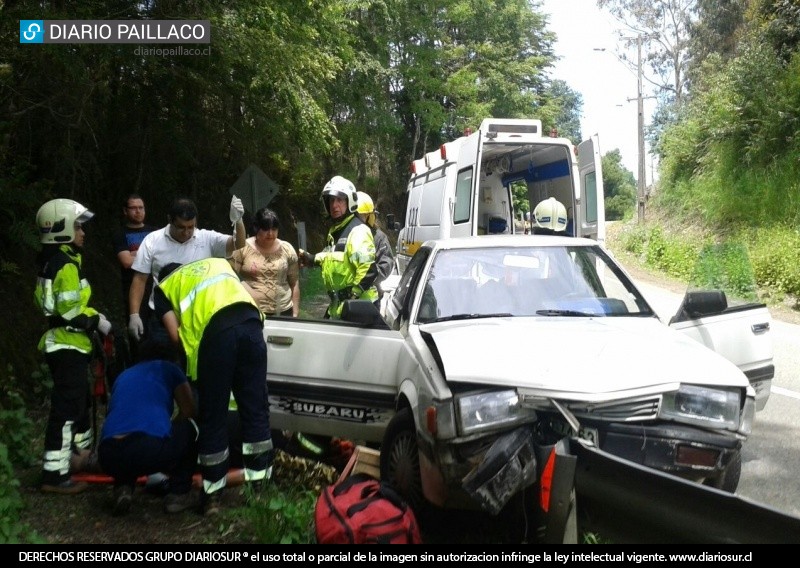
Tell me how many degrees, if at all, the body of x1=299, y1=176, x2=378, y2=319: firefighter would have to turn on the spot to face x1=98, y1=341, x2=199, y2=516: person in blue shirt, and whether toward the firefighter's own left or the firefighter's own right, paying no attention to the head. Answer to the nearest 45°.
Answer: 0° — they already face them

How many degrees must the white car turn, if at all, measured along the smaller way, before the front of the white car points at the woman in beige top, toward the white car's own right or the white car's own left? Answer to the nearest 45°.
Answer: approximately 90° to the white car's own right

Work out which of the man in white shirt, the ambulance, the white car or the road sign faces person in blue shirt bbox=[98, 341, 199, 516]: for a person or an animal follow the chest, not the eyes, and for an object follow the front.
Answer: the man in white shirt

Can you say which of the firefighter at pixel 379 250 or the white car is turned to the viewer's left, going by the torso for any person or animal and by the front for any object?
the firefighter

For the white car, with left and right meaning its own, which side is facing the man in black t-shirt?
right

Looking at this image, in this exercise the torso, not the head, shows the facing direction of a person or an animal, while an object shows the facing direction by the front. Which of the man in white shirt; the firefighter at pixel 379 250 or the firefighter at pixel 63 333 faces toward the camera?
the man in white shirt

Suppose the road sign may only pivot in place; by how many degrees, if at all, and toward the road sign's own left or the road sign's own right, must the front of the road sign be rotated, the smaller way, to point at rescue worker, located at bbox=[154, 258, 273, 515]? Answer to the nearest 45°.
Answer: approximately 180°

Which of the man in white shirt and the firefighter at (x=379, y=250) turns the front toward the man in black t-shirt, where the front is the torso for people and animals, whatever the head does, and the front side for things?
the firefighter

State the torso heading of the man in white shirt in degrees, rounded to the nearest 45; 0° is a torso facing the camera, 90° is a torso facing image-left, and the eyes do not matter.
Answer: approximately 0°

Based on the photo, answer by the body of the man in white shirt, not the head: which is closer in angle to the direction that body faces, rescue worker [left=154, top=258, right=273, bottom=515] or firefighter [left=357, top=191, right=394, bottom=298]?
the rescue worker

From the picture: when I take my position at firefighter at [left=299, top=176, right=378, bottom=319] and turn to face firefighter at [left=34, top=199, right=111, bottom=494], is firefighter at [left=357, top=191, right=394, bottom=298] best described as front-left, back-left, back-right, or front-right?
back-right

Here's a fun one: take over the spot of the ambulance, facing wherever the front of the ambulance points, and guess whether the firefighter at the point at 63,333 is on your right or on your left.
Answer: on your left

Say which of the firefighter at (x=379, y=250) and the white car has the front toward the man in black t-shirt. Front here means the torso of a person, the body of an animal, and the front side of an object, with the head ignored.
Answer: the firefighter

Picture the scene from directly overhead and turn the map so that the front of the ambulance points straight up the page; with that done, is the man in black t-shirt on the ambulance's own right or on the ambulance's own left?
on the ambulance's own left

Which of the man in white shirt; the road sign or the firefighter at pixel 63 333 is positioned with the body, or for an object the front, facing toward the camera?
the man in white shirt
